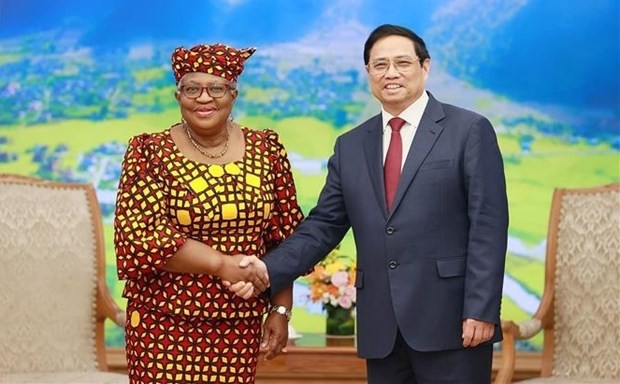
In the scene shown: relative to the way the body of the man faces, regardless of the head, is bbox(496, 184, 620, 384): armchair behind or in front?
behind

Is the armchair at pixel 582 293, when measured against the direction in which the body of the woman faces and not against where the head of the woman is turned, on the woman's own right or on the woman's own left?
on the woman's own left

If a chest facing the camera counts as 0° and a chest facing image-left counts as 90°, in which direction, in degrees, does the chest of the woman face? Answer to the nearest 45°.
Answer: approximately 0°

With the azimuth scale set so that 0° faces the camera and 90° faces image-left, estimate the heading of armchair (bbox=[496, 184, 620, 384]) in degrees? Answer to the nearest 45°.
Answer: approximately 45°

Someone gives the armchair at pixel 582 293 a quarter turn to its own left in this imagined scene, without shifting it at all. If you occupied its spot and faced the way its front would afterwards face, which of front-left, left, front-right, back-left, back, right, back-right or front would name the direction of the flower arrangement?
back-right

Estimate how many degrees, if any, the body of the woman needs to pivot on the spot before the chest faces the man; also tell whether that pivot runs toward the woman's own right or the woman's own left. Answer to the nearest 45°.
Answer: approximately 90° to the woman's own left

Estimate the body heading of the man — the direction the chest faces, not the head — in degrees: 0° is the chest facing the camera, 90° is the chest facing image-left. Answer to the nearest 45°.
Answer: approximately 45°
